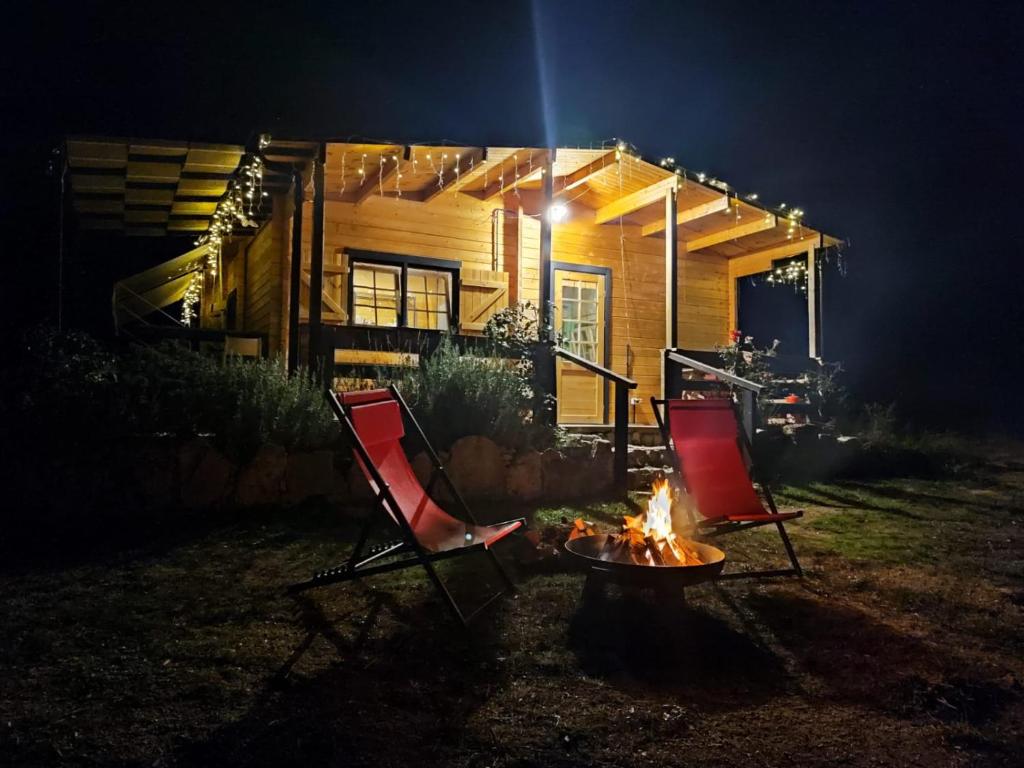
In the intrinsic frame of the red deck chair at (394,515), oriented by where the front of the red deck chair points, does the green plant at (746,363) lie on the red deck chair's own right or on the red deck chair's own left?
on the red deck chair's own left

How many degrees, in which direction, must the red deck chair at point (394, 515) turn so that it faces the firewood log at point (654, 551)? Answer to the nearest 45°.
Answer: approximately 45° to its left

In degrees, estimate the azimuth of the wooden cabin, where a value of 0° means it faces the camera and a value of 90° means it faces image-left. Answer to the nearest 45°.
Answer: approximately 315°

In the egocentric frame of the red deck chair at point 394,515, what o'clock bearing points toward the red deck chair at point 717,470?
the red deck chair at point 717,470 is roughly at 10 o'clock from the red deck chair at point 394,515.

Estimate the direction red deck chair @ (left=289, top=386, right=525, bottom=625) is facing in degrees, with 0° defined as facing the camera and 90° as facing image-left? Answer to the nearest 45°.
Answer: approximately 315°

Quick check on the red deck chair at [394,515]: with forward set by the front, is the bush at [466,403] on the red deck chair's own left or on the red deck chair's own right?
on the red deck chair's own left
